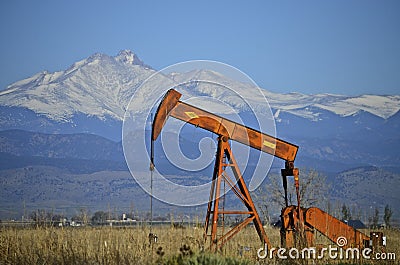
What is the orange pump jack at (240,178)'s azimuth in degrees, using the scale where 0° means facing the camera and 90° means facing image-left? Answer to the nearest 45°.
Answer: approximately 90°
